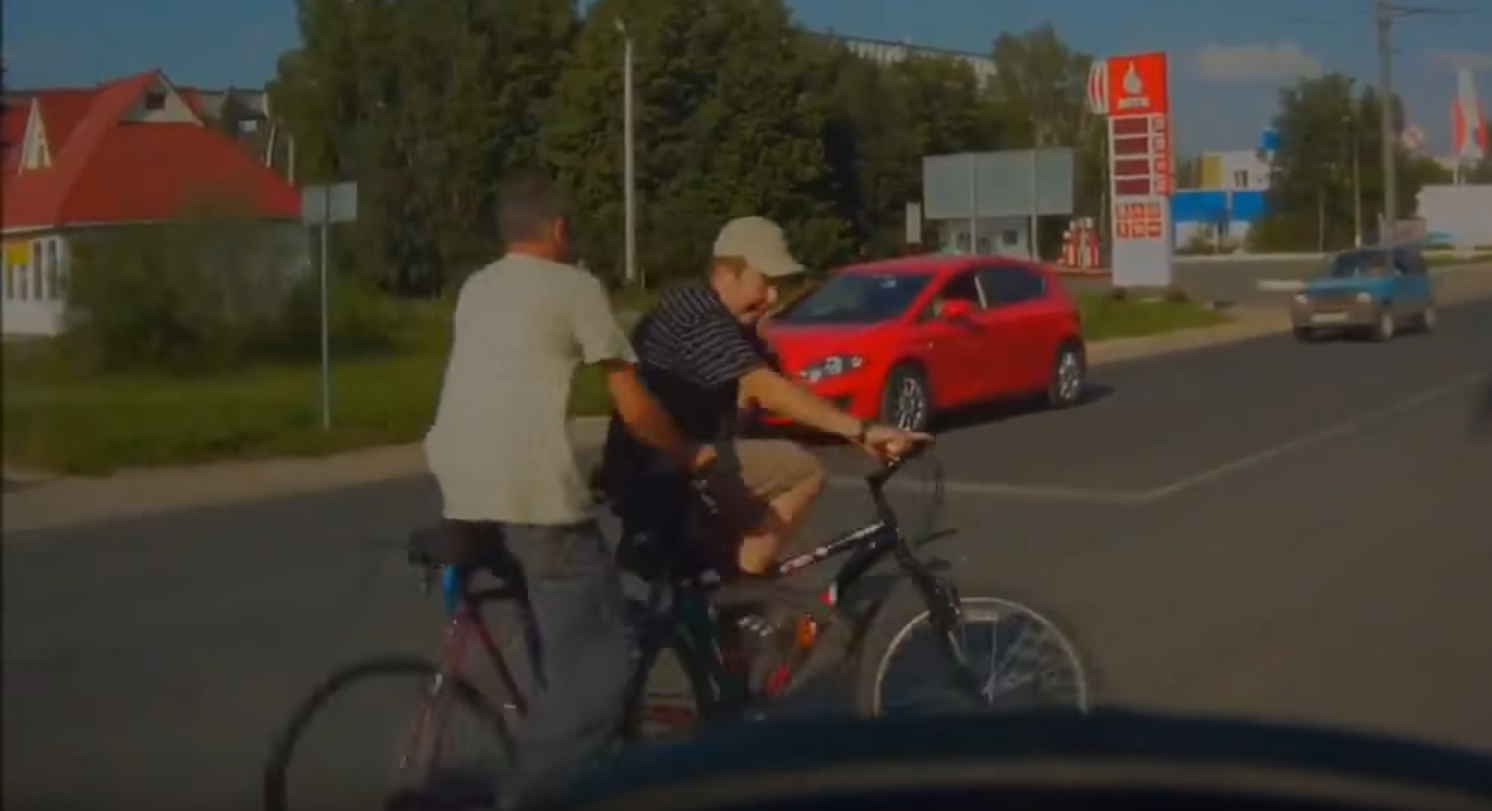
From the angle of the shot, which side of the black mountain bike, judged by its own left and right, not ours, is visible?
right

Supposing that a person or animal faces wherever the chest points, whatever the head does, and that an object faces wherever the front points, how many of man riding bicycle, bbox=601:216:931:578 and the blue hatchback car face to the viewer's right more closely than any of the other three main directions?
1

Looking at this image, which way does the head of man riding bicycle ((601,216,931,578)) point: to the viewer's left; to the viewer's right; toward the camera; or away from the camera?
to the viewer's right

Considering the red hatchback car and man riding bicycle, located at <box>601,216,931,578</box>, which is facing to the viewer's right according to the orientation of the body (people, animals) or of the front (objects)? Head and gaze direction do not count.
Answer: the man riding bicycle

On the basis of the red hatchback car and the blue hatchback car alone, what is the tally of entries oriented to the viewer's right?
0

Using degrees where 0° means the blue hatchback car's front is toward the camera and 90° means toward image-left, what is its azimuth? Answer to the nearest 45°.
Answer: approximately 45°

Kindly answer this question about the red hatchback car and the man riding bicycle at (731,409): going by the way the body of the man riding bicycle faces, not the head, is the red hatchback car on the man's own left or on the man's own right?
on the man's own left
